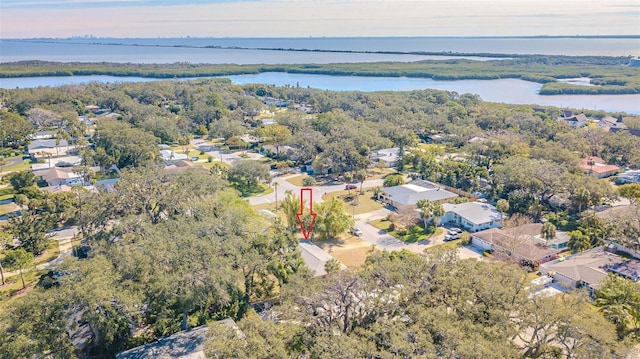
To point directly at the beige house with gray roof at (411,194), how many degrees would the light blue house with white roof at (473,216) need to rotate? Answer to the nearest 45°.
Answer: approximately 90° to its right

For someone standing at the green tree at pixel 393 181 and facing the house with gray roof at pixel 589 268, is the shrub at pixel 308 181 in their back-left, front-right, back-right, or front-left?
back-right

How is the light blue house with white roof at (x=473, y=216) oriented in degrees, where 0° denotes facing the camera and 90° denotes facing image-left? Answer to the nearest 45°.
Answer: approximately 45°

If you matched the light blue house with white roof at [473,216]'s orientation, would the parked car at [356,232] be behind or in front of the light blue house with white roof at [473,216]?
in front

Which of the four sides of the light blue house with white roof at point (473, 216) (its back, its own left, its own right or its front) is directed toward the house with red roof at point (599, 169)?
back

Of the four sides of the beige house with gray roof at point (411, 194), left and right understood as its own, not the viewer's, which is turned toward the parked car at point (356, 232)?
front

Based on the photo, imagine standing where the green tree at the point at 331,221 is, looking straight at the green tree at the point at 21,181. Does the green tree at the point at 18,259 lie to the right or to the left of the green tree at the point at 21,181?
left

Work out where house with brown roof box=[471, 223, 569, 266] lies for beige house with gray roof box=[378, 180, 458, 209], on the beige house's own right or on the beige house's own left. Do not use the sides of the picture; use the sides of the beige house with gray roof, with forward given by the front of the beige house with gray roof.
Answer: on the beige house's own left
